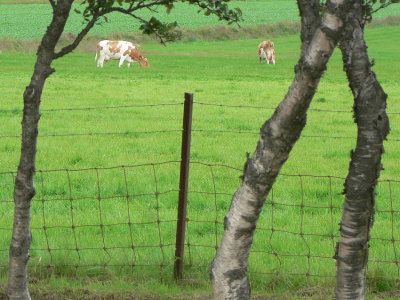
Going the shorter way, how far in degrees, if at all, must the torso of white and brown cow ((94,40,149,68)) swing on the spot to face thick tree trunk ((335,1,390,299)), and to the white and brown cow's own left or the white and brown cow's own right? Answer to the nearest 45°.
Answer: approximately 90° to the white and brown cow's own right

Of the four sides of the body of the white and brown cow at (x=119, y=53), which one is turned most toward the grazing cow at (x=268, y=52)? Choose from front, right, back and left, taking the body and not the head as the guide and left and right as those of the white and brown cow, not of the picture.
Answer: front

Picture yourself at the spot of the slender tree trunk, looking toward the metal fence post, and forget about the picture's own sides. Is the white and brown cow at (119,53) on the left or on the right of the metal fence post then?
left

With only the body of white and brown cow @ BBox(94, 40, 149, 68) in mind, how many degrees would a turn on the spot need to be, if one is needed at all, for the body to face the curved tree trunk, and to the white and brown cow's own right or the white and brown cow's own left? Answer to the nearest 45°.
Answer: approximately 90° to the white and brown cow's own right

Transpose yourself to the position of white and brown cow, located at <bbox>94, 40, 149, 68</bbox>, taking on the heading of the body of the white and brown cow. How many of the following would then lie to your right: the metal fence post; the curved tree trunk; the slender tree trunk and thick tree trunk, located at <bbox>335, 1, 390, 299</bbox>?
4

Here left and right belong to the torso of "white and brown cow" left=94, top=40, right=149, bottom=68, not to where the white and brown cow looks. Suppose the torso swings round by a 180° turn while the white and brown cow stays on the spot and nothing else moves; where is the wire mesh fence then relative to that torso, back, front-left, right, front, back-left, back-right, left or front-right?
left

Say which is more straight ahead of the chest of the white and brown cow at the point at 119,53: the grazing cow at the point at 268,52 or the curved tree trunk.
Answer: the grazing cow

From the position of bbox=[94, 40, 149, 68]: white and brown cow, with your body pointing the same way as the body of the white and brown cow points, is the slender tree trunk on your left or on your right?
on your right

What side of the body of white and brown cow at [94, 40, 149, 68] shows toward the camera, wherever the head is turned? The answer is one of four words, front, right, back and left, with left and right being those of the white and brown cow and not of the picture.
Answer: right

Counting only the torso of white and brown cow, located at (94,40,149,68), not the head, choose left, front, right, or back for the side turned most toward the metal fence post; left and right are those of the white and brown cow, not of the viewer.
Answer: right
